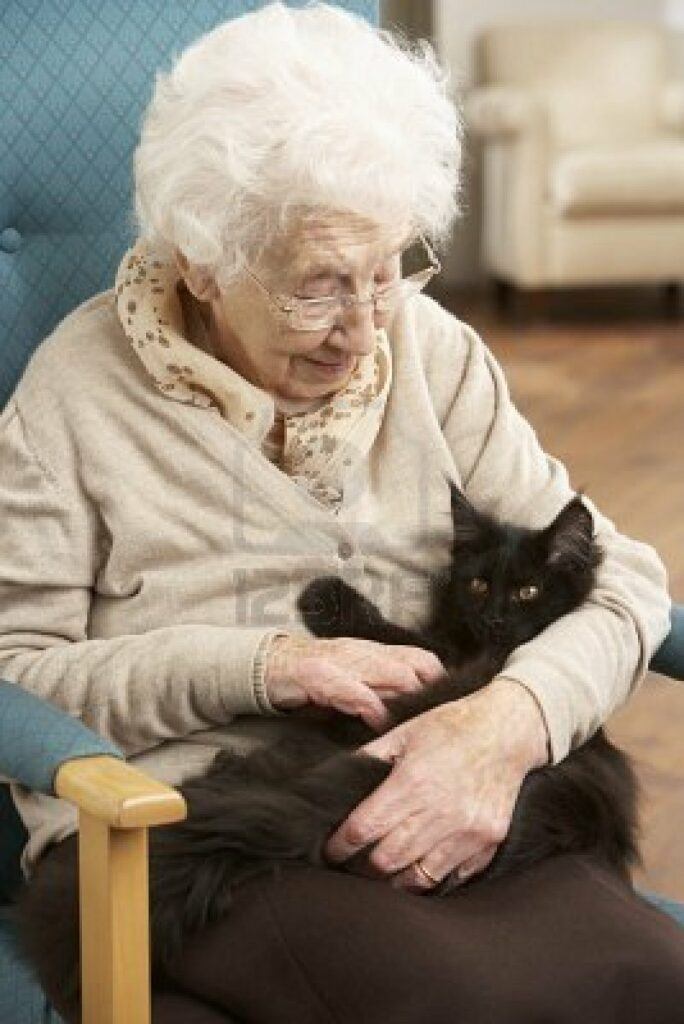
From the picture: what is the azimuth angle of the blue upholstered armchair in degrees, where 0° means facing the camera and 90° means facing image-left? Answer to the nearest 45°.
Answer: approximately 315°

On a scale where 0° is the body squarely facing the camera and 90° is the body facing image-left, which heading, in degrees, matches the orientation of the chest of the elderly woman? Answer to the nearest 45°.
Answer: approximately 315°
